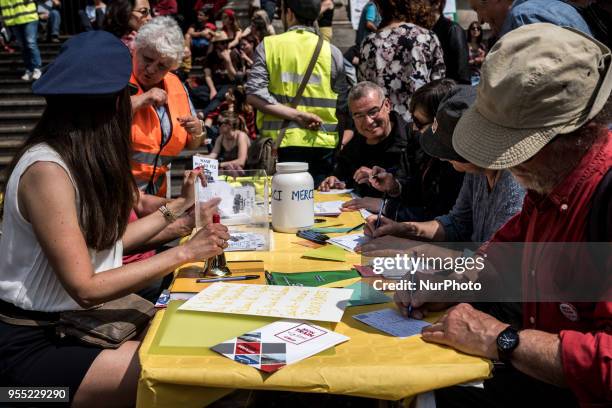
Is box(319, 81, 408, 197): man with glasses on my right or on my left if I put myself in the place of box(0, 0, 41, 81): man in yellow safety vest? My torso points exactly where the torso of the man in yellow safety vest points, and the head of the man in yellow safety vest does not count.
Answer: on my left

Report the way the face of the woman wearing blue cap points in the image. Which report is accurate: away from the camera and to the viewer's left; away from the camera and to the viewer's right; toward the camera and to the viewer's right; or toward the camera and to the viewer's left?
away from the camera and to the viewer's right

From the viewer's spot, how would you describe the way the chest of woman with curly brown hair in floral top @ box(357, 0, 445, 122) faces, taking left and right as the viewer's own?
facing away from the viewer

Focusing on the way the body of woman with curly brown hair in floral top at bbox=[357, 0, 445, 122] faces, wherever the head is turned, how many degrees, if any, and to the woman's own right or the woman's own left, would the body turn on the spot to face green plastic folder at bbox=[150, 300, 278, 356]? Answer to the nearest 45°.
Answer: approximately 180°

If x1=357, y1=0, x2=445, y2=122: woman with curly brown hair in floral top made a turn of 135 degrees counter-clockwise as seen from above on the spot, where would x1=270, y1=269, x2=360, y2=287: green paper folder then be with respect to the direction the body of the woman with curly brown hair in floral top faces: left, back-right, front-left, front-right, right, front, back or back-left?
front-left

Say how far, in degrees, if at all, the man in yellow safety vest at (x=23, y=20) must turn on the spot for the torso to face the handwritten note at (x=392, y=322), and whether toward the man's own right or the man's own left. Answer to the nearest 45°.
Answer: approximately 45° to the man's own left

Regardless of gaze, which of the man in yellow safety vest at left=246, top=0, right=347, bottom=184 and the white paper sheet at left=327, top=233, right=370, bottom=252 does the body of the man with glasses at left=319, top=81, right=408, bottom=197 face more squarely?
the white paper sheet

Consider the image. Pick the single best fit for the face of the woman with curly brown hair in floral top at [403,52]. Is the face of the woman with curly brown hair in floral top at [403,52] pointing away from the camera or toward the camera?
away from the camera
